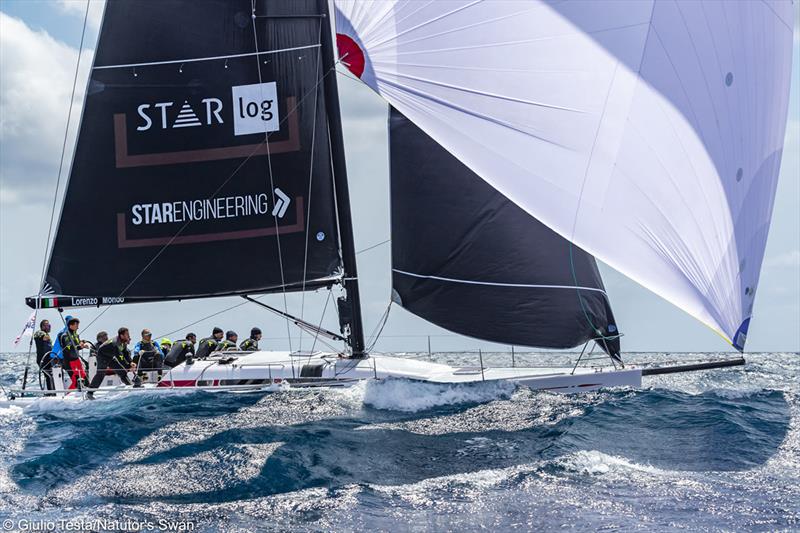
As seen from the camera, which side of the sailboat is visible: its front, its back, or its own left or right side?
right

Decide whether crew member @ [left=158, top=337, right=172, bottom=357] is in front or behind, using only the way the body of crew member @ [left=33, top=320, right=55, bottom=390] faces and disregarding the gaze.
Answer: in front

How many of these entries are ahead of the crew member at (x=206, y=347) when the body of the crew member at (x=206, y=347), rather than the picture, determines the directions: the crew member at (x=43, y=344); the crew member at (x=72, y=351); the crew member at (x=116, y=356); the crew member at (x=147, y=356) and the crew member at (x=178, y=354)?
0

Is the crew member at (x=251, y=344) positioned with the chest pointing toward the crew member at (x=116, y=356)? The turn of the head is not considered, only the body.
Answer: no

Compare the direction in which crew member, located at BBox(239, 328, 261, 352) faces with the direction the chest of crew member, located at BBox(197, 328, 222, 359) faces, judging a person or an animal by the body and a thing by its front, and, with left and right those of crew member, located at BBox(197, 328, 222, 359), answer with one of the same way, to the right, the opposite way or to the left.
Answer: the same way
